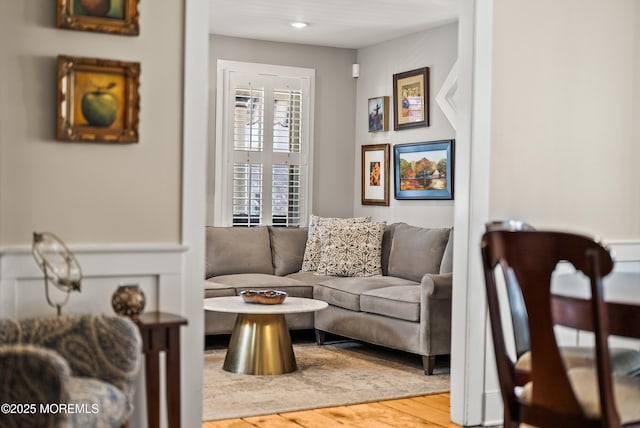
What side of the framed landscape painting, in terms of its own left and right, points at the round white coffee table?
front

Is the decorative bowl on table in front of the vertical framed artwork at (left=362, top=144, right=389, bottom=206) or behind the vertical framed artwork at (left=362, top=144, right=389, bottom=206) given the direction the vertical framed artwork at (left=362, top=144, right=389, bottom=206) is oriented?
in front

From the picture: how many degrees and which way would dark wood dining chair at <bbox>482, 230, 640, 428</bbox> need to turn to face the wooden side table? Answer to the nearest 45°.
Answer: approximately 135° to its left

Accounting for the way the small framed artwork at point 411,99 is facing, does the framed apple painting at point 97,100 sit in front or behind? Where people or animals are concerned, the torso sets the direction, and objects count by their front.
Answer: in front

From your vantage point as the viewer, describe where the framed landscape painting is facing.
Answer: facing the viewer and to the left of the viewer

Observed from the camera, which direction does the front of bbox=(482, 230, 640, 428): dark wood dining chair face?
facing away from the viewer and to the right of the viewer

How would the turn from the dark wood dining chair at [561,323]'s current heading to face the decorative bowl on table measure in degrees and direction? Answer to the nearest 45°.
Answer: approximately 90° to its left
